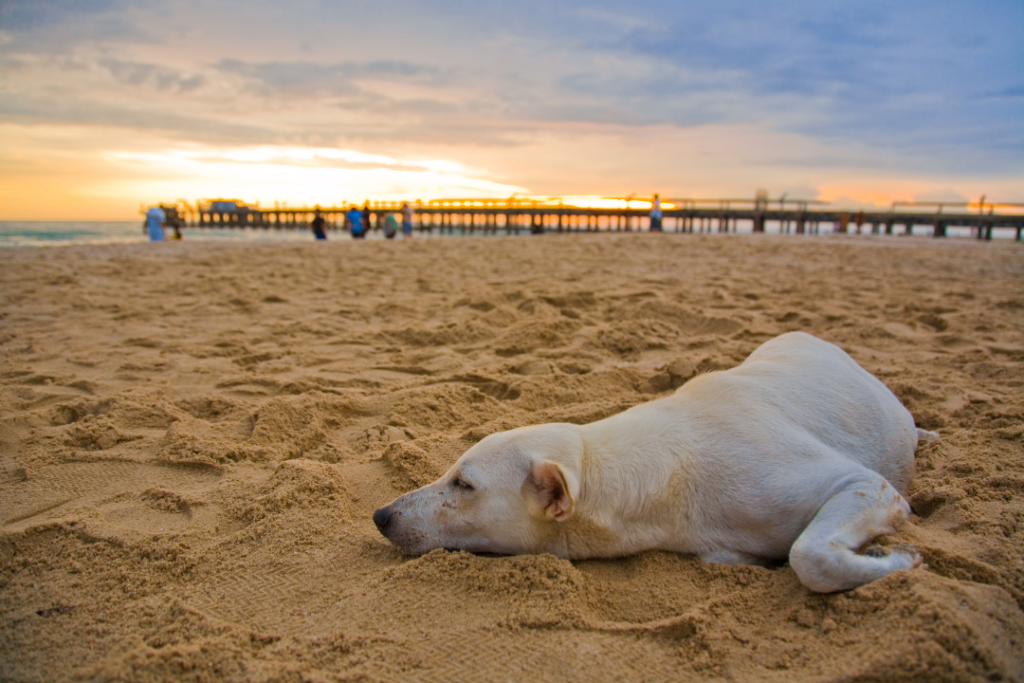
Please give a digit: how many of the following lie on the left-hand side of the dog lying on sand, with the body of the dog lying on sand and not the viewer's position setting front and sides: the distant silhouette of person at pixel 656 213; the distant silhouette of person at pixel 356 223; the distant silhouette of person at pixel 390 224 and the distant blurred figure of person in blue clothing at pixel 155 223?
0

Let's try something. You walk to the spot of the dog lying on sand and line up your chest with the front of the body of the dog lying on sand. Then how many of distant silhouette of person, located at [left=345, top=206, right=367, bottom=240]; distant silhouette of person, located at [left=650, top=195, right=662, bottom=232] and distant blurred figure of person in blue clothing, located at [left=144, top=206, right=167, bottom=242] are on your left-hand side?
0

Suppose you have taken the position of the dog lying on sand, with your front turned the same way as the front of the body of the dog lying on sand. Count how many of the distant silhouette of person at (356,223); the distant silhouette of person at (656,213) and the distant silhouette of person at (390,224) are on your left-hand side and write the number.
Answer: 0

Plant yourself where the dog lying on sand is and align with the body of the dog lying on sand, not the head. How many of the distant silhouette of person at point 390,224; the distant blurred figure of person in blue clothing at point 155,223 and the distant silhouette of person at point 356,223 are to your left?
0

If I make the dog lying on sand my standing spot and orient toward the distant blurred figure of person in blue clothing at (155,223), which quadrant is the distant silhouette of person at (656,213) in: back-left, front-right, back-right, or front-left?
front-right

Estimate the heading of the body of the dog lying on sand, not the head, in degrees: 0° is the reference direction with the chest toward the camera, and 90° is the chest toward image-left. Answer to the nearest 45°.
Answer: approximately 90°

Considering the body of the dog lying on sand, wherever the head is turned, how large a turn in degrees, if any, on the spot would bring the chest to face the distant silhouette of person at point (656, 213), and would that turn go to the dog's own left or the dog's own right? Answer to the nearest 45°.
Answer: approximately 90° to the dog's own right

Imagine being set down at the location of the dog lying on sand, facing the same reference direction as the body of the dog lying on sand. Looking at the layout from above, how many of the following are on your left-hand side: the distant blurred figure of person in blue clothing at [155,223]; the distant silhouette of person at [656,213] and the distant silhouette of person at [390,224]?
0

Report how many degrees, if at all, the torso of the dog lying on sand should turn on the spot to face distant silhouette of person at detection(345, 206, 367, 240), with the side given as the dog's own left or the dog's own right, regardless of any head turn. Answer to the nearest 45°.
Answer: approximately 45° to the dog's own right

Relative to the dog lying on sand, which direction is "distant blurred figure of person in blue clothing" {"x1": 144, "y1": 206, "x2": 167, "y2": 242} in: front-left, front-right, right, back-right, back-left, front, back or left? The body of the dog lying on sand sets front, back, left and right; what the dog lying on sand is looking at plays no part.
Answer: front-right
